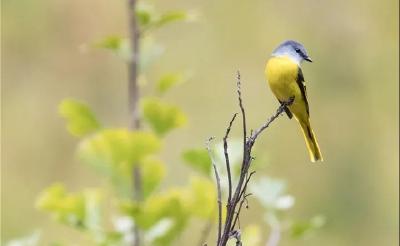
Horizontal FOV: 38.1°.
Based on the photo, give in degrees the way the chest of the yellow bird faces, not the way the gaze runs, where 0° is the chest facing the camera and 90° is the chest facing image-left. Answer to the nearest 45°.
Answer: approximately 45°
